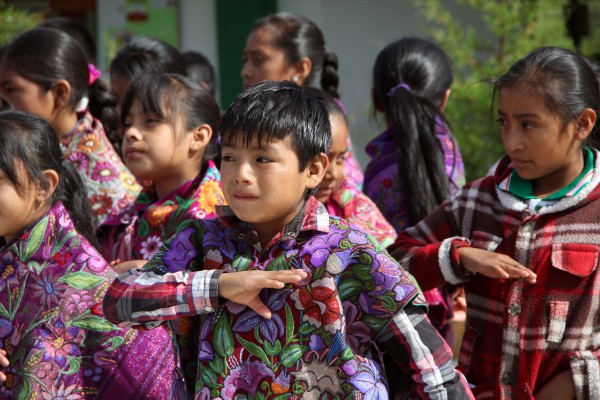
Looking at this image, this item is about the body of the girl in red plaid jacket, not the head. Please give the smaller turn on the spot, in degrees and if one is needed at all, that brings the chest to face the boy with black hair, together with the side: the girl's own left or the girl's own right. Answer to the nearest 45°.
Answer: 0° — they already face them

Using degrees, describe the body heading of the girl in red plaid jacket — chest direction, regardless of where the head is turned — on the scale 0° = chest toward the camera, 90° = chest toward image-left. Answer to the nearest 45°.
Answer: approximately 45°

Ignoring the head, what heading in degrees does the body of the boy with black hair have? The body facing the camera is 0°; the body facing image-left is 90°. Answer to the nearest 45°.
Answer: approximately 45°

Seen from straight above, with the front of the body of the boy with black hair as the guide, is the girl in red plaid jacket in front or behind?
behind

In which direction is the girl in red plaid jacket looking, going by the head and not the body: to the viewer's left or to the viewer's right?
to the viewer's left

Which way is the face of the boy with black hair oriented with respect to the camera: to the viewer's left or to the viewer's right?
to the viewer's left

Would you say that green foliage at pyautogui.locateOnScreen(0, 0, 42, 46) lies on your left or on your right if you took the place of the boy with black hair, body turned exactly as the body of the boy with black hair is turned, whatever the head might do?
on your right

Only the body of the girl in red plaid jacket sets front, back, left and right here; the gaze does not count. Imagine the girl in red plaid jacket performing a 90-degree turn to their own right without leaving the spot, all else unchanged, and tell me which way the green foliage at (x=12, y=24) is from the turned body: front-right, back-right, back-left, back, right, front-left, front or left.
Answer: front
